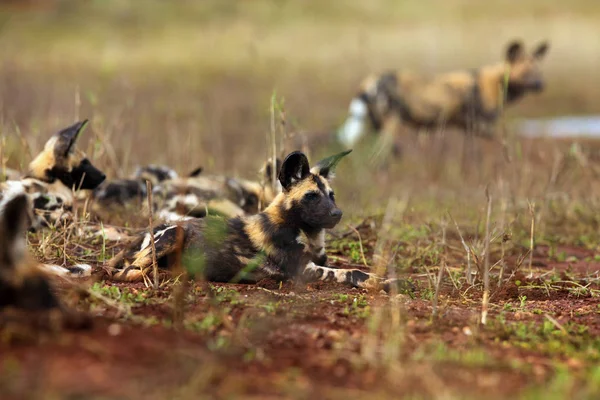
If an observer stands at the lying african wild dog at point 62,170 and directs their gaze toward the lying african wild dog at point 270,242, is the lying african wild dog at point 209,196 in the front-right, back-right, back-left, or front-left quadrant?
front-left

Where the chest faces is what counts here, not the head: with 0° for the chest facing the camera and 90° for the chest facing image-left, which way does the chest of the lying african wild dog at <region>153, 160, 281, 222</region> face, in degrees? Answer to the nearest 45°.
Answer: approximately 270°

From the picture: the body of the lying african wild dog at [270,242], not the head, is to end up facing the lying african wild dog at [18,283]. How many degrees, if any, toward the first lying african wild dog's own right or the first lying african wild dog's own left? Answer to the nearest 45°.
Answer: approximately 135° to the first lying african wild dog's own right

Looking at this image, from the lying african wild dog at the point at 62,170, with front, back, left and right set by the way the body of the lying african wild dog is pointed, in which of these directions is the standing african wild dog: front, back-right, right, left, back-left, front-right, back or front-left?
front-left

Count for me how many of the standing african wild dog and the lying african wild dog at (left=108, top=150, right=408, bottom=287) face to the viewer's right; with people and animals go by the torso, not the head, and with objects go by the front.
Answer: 2

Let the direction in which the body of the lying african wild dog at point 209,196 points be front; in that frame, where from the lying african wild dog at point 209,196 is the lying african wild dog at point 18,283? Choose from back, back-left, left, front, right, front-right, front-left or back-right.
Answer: right

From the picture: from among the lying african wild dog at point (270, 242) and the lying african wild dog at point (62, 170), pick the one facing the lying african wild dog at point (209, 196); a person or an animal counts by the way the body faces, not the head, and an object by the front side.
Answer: the lying african wild dog at point (62, 170)

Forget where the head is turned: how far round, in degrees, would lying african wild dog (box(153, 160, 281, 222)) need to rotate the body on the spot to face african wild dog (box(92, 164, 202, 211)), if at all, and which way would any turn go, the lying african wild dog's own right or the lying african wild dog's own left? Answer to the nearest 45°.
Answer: approximately 180°

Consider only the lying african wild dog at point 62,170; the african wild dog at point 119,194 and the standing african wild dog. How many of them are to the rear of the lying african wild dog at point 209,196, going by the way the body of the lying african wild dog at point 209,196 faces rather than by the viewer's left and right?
2

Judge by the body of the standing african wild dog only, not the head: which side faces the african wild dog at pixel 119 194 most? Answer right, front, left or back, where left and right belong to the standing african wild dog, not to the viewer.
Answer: right

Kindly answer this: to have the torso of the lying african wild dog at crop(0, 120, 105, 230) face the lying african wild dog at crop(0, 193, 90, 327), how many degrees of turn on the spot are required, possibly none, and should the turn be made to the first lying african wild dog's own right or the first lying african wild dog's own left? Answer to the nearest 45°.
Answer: approximately 90° to the first lying african wild dog's own right

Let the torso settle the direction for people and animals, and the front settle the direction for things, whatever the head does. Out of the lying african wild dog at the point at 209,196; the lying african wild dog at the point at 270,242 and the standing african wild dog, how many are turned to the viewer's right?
3

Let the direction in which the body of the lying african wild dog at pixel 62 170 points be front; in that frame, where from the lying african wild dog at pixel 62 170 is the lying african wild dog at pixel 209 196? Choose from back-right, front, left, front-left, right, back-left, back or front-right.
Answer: front

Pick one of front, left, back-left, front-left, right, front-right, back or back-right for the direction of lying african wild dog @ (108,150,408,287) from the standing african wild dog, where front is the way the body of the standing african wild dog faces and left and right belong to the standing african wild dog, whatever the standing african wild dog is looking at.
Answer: right

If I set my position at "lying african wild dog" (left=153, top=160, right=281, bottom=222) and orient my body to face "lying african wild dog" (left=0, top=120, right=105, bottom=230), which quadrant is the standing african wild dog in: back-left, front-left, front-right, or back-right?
back-right

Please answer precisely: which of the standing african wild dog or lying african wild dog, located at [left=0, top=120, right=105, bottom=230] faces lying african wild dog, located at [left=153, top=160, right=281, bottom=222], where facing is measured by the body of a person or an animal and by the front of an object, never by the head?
lying african wild dog, located at [left=0, top=120, right=105, bottom=230]
